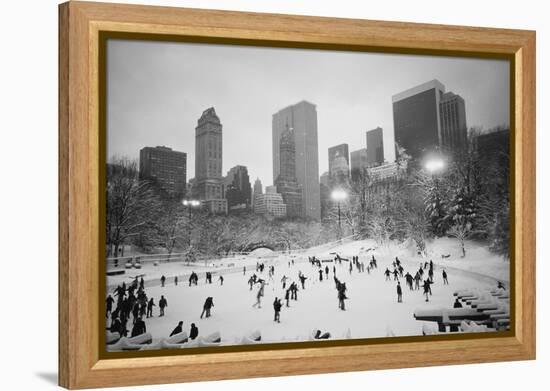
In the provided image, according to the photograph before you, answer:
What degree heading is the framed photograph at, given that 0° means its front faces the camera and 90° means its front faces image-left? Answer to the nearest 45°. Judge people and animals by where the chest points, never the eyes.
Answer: approximately 315°
